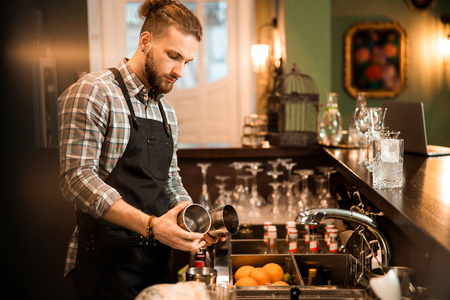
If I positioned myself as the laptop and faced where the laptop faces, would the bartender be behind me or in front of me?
behind

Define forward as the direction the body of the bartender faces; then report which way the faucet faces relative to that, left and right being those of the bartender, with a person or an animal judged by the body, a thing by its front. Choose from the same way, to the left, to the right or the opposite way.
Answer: the opposite way

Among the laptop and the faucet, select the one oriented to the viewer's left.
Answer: the faucet

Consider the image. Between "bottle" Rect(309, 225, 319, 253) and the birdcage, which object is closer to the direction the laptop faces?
the birdcage

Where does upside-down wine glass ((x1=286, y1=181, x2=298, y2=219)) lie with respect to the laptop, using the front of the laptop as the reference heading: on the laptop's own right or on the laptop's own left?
on the laptop's own left

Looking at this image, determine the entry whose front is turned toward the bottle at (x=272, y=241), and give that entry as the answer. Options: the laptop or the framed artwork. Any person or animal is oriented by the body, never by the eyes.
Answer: the framed artwork

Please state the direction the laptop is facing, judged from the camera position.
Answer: facing away from the viewer and to the right of the viewer

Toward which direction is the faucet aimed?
to the viewer's left
